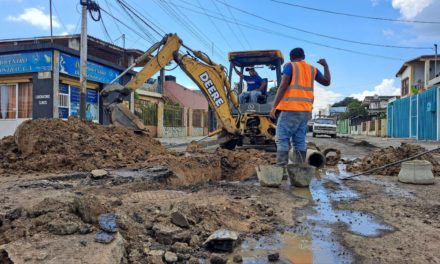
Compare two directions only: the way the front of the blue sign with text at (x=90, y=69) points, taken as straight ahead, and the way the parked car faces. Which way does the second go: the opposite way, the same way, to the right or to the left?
to the right

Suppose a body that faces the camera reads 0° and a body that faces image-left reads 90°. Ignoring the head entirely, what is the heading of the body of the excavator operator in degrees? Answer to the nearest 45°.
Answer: approximately 45°

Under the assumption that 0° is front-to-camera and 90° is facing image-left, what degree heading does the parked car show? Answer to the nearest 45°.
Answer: approximately 0°

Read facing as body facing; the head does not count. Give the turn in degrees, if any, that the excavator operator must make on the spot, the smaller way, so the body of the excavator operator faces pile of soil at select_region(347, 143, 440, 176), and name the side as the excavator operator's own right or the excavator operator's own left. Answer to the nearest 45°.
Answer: approximately 90° to the excavator operator's own left

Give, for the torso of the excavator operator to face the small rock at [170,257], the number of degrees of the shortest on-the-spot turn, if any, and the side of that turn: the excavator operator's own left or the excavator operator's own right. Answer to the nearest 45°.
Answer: approximately 45° to the excavator operator's own left

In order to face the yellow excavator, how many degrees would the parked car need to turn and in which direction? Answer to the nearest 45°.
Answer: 0° — it already faces it
